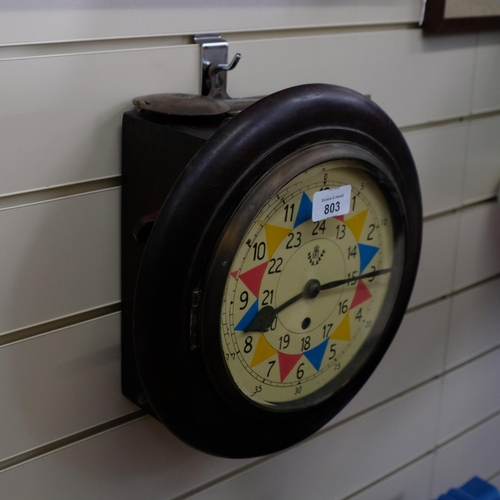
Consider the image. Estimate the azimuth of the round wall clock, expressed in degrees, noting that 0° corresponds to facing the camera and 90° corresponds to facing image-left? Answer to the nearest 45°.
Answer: approximately 315°
